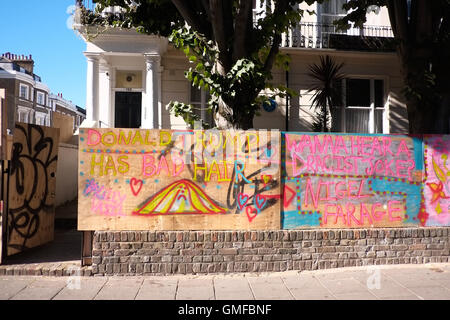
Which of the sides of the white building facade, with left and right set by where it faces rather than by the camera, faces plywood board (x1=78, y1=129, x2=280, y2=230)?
front

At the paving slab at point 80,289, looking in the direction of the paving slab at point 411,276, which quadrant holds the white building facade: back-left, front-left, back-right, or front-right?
front-left

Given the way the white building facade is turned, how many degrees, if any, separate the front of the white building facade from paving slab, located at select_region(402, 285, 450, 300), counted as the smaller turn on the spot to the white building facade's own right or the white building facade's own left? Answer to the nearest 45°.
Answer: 0° — it already faces it

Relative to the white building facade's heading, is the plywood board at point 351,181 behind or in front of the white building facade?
in front

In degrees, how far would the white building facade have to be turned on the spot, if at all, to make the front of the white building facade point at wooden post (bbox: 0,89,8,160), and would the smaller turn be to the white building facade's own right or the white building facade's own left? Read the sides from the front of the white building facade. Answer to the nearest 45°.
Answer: approximately 45° to the white building facade's own right

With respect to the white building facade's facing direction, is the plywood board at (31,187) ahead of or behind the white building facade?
ahead

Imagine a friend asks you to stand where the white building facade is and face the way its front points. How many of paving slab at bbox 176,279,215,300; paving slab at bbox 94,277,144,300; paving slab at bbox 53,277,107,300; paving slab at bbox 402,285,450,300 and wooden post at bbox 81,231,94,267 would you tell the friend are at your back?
0

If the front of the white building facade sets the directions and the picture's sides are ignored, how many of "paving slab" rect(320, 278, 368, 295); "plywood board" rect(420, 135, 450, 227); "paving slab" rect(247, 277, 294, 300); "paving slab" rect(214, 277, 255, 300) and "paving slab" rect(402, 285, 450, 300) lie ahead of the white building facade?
5

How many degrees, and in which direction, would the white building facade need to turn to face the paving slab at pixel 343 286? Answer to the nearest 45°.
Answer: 0° — it already faces it

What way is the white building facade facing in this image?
toward the camera

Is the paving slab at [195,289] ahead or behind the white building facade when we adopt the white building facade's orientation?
ahead

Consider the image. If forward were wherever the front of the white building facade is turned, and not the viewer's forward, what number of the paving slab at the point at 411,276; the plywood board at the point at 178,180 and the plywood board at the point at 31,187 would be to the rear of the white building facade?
0
